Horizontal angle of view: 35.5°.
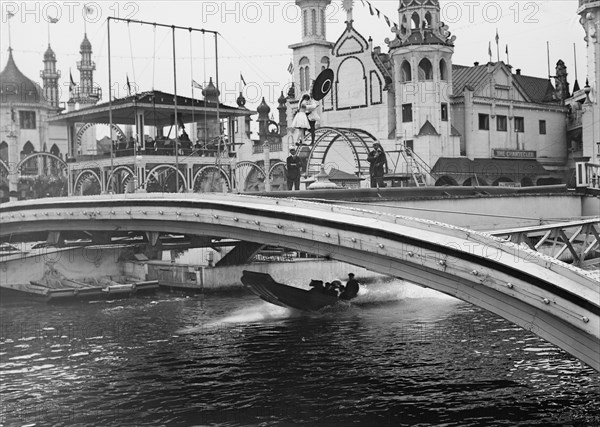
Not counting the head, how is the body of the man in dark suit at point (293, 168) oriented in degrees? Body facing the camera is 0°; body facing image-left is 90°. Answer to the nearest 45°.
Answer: approximately 0°

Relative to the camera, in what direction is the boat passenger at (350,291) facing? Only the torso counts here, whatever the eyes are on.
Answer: to the viewer's left

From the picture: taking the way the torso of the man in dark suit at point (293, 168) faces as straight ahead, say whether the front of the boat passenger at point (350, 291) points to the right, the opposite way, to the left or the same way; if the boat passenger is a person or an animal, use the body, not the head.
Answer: to the right

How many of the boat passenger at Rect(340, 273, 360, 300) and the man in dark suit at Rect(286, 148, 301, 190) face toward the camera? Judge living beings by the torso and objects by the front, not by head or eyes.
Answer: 1

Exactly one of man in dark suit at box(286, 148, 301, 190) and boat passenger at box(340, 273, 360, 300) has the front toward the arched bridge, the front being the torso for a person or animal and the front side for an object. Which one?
the man in dark suit
